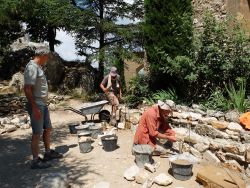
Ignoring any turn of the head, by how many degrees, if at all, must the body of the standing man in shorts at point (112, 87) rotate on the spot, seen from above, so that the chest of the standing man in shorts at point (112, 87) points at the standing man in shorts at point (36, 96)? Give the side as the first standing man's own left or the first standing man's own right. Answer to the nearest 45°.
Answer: approximately 45° to the first standing man's own right

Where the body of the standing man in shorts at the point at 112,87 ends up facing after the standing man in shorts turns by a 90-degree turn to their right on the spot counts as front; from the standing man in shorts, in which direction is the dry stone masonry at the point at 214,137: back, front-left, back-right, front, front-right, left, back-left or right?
back-left

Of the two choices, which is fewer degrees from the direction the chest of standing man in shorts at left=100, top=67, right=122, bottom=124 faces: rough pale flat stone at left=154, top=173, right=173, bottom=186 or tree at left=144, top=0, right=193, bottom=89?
the rough pale flat stone

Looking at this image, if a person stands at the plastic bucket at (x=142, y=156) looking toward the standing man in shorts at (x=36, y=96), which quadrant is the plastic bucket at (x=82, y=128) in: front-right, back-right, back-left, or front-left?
front-right

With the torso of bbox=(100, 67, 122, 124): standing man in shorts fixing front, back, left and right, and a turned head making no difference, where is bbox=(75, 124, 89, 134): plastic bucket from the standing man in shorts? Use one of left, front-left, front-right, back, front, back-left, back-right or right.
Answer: front-right

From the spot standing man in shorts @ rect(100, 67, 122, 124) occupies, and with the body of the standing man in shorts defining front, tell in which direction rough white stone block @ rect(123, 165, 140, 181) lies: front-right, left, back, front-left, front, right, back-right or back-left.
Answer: front

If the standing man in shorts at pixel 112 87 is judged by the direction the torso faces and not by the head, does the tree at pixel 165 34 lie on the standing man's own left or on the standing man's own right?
on the standing man's own left

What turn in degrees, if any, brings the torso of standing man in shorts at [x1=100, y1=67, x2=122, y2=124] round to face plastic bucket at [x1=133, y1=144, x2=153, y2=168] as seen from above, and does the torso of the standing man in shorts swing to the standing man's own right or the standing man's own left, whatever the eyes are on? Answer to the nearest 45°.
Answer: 0° — they already face it

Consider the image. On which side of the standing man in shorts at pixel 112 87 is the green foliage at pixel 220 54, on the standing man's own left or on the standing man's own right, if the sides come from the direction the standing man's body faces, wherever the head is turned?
on the standing man's own left

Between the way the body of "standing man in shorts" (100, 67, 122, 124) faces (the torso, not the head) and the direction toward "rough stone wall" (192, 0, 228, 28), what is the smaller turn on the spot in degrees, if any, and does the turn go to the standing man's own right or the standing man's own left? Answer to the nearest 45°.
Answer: approximately 90° to the standing man's own left

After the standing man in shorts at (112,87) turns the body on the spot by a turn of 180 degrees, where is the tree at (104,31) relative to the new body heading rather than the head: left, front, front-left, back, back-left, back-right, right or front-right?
front

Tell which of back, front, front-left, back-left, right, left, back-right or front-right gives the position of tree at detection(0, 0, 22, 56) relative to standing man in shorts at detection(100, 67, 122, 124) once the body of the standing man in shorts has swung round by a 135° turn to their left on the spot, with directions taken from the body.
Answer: left

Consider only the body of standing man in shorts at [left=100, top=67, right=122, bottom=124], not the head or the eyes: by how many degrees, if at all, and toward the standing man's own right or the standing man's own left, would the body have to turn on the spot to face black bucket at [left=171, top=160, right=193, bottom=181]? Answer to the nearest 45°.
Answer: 0° — they already face it

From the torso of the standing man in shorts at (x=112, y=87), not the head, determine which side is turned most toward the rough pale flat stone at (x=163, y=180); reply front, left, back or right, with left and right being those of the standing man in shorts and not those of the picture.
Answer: front

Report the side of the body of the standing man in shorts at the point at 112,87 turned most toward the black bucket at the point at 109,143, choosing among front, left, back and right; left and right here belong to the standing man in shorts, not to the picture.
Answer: front

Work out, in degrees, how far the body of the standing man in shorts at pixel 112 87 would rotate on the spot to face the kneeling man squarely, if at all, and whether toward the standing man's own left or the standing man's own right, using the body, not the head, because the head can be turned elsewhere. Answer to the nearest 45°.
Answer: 0° — they already face them

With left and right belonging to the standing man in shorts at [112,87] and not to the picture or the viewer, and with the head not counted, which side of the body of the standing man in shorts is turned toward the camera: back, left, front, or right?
front
